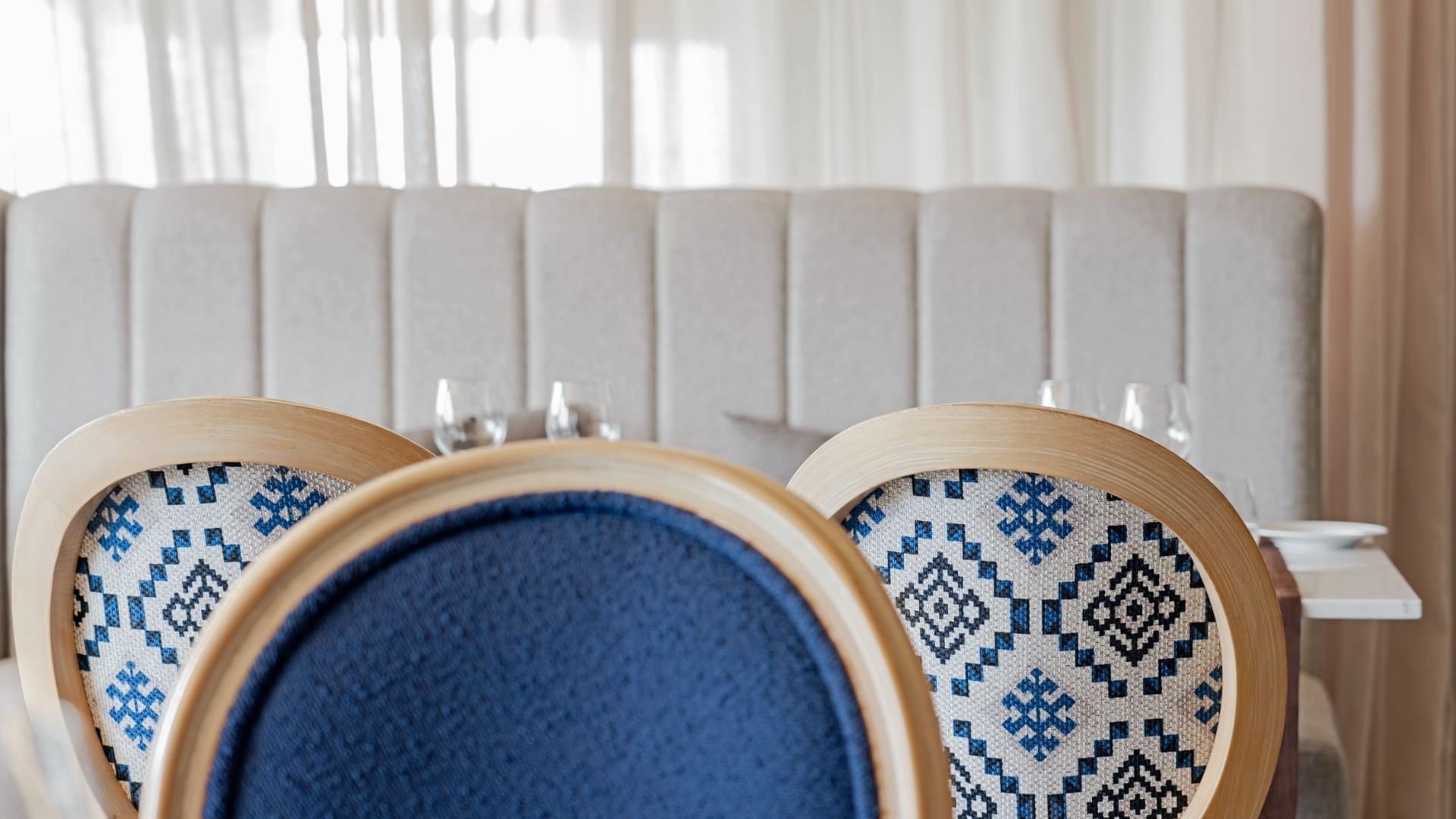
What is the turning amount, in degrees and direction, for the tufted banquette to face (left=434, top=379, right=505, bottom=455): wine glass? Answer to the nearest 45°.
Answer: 0° — it already faces it

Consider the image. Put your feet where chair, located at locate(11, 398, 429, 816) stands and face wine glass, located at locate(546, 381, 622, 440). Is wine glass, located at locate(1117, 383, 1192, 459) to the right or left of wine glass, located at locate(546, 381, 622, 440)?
right

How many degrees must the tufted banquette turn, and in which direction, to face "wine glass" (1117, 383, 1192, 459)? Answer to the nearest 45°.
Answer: approximately 45° to its left

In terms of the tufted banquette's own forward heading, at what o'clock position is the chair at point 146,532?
The chair is roughly at 12 o'clock from the tufted banquette.

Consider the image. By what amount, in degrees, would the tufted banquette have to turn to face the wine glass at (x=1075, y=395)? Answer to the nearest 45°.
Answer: approximately 45° to its left

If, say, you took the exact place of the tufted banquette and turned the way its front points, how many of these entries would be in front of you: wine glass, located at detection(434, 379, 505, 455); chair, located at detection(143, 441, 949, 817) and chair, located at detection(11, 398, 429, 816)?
3

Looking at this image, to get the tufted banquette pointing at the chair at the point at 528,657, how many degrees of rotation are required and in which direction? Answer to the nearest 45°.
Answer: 0° — it already faces it

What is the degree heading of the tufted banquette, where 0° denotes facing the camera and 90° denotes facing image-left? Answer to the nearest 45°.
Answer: approximately 0°
